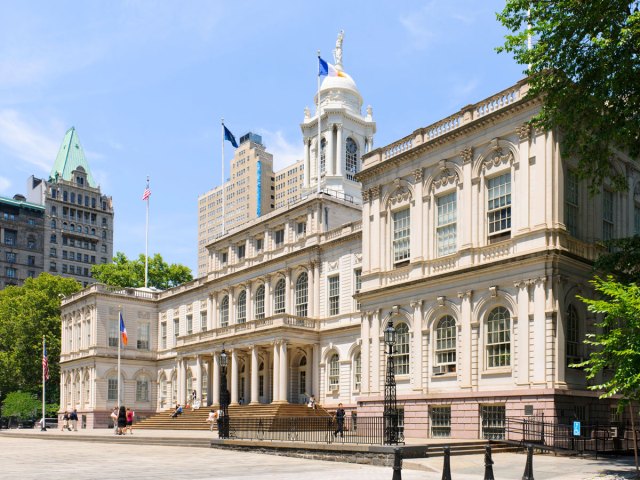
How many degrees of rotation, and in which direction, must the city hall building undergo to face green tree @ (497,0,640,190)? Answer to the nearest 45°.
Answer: approximately 45° to its left

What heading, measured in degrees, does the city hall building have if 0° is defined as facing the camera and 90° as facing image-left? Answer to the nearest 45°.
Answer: approximately 45°

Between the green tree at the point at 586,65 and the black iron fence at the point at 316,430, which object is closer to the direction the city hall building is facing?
the black iron fence
